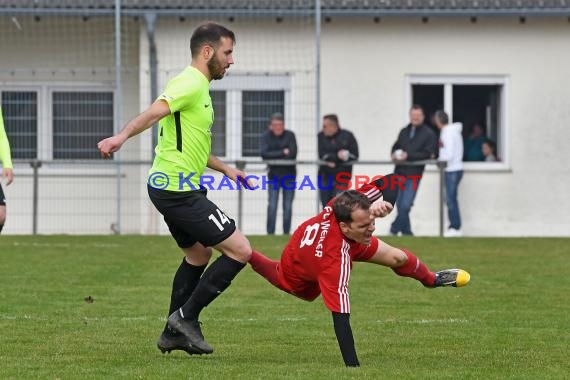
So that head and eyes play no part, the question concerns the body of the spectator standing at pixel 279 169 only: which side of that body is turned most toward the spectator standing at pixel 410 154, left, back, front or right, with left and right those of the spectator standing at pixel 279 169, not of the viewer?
left

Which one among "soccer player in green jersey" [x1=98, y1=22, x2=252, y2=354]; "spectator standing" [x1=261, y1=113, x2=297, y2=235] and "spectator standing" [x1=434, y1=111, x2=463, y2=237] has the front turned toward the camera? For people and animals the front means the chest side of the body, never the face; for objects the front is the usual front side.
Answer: "spectator standing" [x1=261, y1=113, x2=297, y2=235]

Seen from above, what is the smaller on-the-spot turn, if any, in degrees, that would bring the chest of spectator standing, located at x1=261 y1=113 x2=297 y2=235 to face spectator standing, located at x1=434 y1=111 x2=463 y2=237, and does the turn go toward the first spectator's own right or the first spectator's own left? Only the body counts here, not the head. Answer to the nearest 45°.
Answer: approximately 90° to the first spectator's own left

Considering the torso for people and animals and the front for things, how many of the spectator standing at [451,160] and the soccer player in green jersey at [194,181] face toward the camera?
0

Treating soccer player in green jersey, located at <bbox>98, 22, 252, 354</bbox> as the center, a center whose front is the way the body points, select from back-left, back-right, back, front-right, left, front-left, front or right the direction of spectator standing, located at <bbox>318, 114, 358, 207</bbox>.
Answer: left

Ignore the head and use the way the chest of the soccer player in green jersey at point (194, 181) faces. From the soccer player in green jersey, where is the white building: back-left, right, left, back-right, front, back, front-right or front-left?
left

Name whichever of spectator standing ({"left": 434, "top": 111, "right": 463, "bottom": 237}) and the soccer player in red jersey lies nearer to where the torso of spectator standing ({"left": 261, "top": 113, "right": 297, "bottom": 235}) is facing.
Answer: the soccer player in red jersey

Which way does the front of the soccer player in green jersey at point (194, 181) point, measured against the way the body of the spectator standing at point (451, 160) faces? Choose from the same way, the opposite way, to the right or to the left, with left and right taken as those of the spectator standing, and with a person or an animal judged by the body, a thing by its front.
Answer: the opposite way

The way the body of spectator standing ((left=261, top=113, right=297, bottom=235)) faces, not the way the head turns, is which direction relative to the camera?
toward the camera

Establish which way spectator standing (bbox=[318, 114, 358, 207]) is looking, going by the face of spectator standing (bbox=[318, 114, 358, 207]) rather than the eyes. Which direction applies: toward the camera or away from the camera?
toward the camera

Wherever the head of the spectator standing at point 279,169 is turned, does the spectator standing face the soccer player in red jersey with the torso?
yes

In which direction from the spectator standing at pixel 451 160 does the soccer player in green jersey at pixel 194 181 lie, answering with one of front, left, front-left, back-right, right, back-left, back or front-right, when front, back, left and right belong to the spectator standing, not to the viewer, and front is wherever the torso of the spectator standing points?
left

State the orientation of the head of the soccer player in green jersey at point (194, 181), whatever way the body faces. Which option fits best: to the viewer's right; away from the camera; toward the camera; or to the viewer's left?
to the viewer's right

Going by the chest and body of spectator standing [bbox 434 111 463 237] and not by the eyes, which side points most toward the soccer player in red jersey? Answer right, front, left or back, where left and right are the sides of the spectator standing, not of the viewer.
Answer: left

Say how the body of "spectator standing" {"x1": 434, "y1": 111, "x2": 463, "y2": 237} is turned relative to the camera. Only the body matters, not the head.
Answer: to the viewer's left

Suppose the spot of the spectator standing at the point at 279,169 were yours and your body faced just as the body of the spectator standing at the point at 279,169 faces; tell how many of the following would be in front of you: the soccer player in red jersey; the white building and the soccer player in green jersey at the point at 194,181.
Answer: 2

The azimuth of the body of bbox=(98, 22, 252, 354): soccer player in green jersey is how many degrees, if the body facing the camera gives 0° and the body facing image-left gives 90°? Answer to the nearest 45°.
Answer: approximately 270°

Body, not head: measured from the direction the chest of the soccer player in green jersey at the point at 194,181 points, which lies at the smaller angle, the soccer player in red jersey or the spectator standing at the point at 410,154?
the soccer player in red jersey

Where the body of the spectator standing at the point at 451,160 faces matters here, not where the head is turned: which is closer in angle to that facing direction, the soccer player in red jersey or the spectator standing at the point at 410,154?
the spectator standing
